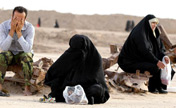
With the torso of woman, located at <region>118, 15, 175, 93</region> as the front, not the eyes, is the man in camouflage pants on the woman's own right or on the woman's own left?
on the woman's own right

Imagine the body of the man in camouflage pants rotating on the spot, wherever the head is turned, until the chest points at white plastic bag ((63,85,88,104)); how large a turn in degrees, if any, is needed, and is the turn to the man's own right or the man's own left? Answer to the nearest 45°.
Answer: approximately 45° to the man's own left

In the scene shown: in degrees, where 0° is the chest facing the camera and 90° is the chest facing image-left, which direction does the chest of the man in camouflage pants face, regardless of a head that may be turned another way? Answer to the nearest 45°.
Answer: approximately 0°

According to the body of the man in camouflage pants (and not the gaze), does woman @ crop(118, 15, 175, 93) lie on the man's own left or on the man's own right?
on the man's own left
